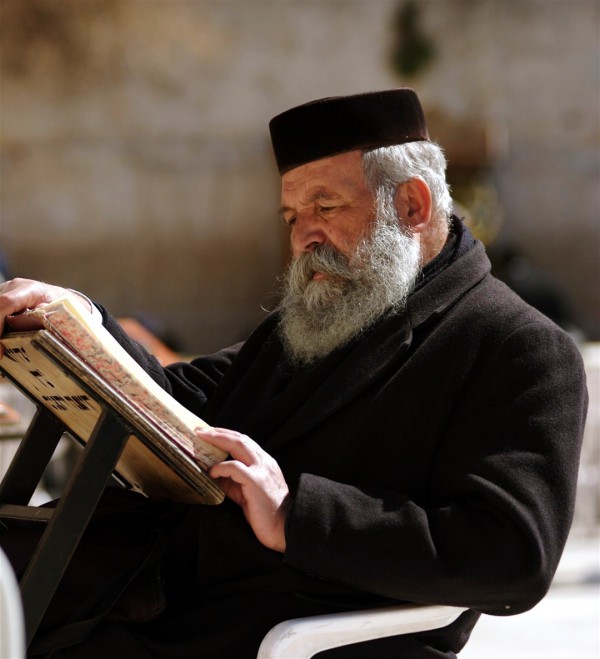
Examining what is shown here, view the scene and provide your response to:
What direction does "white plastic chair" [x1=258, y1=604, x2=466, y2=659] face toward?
to the viewer's left

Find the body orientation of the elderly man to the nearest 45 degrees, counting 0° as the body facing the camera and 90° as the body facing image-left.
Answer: approximately 45°

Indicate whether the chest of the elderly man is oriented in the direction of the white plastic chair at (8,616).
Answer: yes

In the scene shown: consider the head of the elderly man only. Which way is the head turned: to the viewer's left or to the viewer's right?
to the viewer's left
